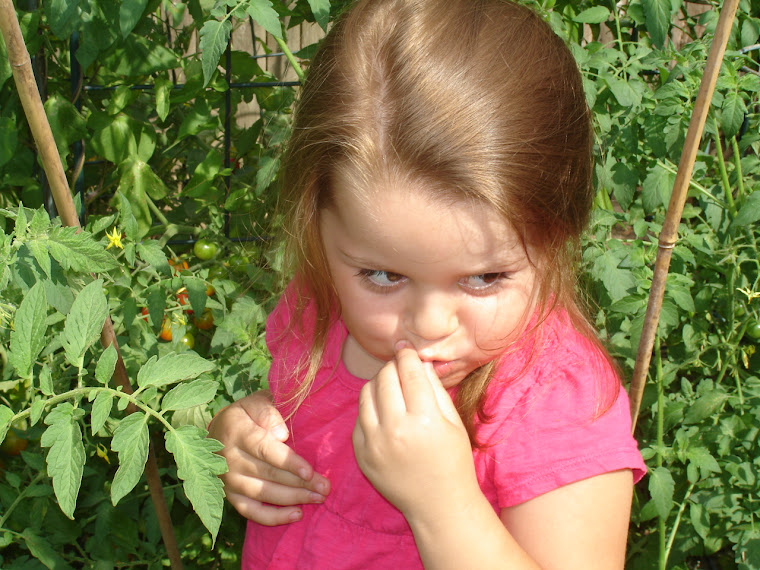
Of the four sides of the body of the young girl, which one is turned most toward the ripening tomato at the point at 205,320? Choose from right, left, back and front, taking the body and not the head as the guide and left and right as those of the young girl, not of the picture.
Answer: right

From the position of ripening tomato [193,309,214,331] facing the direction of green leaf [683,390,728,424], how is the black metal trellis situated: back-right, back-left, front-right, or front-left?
back-left

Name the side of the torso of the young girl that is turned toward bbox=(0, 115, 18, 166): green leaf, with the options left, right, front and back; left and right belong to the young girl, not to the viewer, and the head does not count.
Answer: right

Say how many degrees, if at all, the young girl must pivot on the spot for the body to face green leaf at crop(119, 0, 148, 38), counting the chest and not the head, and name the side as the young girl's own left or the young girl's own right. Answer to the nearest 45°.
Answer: approximately 90° to the young girl's own right

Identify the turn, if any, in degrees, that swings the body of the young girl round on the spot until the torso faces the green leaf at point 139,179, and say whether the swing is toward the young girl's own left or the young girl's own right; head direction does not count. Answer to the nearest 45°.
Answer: approximately 90° to the young girl's own right

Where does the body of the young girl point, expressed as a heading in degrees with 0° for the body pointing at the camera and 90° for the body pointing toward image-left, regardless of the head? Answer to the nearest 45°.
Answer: approximately 45°

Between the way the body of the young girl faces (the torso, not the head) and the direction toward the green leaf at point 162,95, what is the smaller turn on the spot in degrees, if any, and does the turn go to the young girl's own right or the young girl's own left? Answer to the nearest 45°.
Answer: approximately 90° to the young girl's own right

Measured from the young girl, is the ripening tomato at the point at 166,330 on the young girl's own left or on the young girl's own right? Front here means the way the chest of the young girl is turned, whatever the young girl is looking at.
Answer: on the young girl's own right
